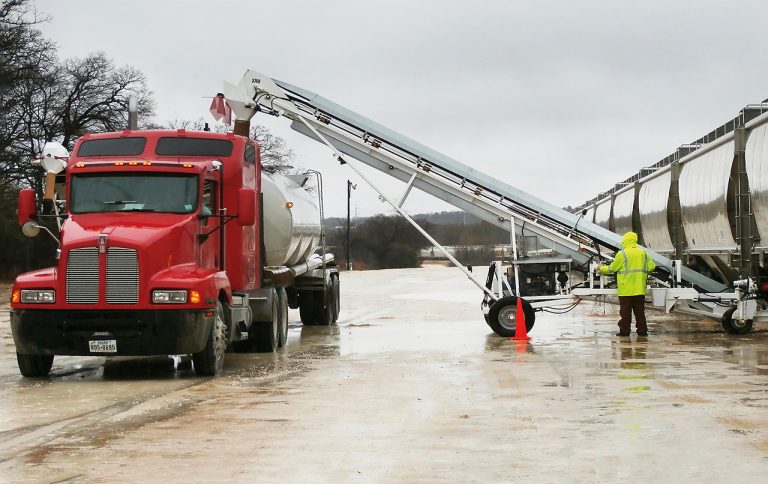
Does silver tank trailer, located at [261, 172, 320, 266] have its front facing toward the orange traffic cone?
no

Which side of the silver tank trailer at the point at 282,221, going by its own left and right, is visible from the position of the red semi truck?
front

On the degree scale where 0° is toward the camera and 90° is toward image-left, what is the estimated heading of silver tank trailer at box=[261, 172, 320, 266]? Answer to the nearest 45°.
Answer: approximately 45°

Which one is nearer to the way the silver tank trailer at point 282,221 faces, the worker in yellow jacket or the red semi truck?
the red semi truck

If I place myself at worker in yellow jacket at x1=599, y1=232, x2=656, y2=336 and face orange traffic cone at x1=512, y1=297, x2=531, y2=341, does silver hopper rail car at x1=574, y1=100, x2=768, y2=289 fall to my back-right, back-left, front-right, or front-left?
back-right

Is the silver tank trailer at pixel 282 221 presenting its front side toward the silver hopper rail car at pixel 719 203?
no

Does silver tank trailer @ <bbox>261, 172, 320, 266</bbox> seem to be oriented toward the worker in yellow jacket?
no
